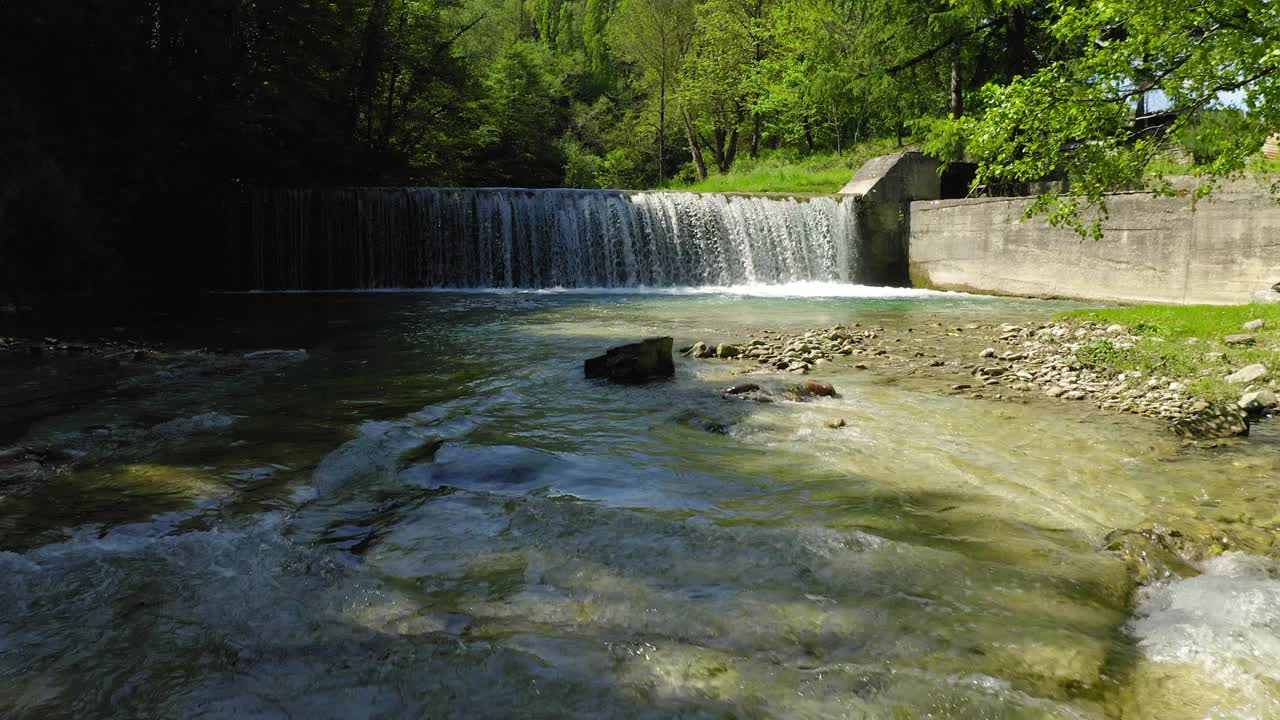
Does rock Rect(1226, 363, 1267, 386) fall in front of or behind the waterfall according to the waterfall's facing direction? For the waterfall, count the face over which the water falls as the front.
in front

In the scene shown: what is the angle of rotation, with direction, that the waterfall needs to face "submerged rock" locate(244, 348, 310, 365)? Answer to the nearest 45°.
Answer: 0° — it already faces it

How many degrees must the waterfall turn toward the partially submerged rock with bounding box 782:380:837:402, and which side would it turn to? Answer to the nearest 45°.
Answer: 0° — it already faces it

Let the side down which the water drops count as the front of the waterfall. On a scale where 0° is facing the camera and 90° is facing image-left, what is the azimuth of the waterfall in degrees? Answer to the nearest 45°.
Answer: approximately 0°

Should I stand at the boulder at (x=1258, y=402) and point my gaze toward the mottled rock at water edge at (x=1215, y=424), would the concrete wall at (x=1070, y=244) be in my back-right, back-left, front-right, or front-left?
back-right

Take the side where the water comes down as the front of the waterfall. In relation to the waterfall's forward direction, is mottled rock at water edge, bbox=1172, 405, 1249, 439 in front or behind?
in front

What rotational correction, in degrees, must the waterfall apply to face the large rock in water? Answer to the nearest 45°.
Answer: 0° — it already faces it

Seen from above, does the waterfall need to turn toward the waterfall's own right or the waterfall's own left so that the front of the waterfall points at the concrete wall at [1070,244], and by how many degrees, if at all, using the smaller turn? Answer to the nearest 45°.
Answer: approximately 45° to the waterfall's own left

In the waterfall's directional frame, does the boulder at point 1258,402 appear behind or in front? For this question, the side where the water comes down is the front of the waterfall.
in front
